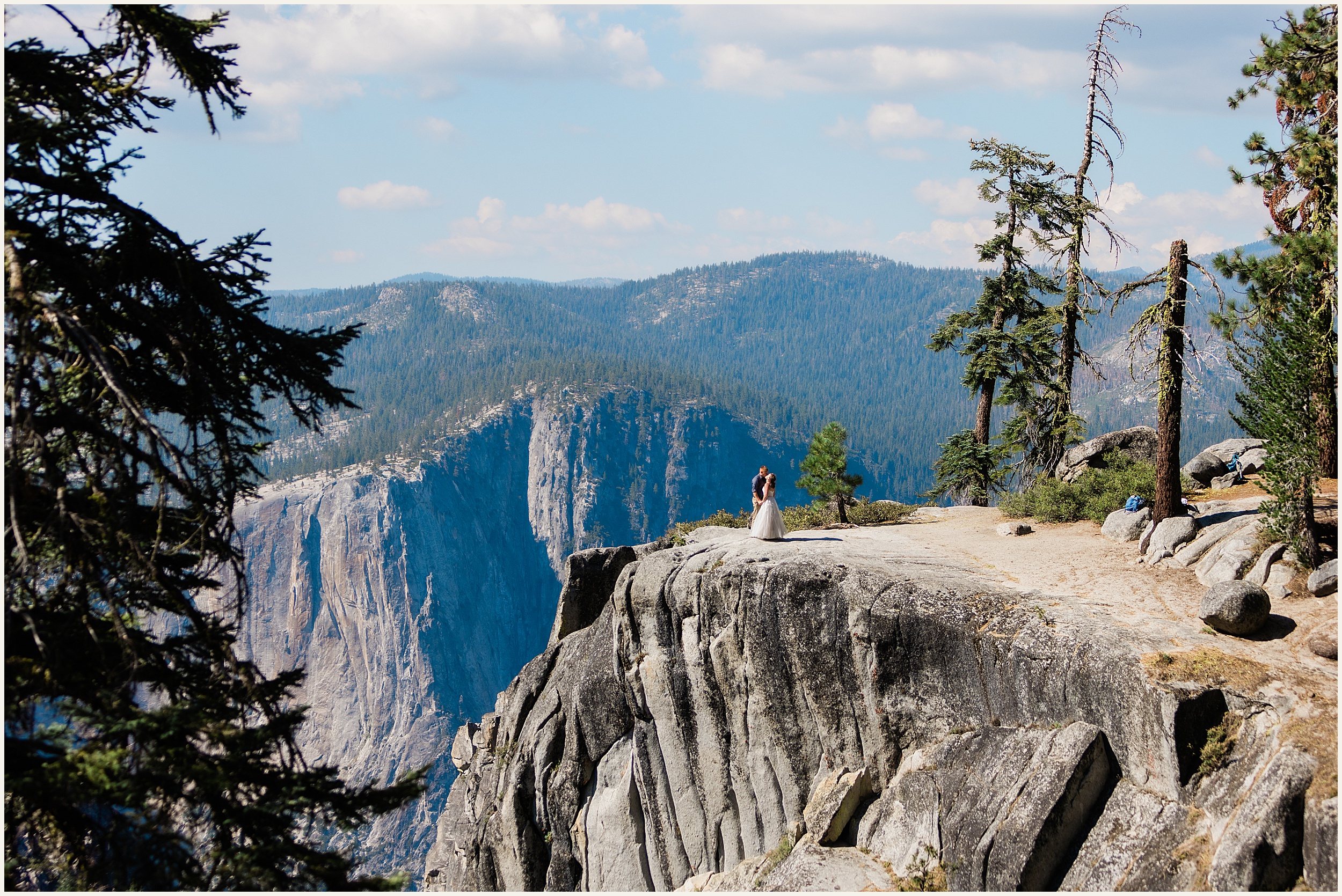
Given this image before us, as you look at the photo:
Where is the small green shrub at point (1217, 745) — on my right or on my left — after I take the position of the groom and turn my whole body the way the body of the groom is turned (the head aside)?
on my right

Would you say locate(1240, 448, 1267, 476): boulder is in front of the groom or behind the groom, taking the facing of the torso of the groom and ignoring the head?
in front

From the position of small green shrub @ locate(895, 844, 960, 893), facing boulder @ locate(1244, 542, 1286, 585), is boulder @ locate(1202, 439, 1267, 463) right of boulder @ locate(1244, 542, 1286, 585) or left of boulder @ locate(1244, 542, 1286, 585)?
left

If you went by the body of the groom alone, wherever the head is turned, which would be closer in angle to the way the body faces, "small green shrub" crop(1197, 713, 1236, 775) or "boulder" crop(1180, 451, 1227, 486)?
the boulder

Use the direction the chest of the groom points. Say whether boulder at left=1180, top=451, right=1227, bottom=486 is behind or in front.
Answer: in front

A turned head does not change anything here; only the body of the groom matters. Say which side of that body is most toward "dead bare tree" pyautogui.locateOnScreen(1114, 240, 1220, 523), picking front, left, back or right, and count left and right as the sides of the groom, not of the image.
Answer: front

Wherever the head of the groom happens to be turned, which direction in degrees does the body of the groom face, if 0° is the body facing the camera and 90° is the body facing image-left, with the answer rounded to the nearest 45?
approximately 270°

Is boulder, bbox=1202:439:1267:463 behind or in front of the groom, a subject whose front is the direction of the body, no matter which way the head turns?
in front

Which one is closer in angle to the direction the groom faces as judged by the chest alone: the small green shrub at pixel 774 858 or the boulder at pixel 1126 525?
the boulder
